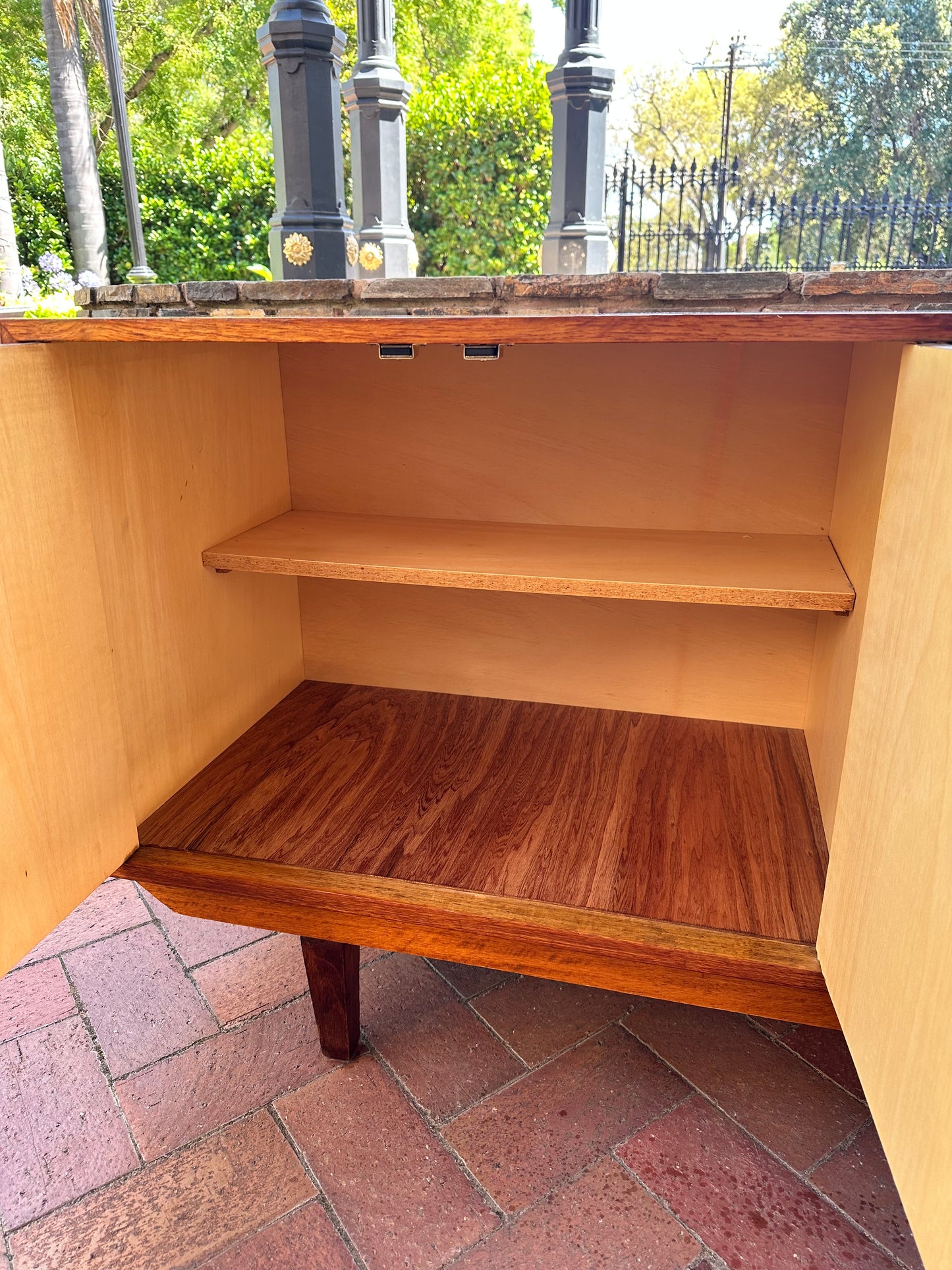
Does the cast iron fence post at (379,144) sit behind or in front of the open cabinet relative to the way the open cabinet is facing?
behind

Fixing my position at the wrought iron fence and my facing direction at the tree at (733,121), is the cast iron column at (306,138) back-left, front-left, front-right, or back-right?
back-left

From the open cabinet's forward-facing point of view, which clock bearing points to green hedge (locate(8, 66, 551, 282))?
The green hedge is roughly at 6 o'clock from the open cabinet.

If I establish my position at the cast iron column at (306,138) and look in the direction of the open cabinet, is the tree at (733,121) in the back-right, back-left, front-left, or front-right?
back-left

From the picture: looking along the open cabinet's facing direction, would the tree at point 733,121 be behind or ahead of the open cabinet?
behind

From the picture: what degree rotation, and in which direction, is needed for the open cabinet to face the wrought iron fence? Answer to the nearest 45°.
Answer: approximately 180°

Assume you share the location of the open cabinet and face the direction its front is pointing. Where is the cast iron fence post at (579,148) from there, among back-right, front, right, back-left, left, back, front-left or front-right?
back

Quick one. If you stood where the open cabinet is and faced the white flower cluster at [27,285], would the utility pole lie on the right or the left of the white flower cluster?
right

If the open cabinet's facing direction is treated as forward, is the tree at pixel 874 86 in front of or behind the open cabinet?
behind

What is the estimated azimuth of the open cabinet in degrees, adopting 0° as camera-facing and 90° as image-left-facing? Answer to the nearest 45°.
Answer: approximately 0°

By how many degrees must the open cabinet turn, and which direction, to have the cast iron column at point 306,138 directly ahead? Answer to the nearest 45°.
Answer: approximately 180°
